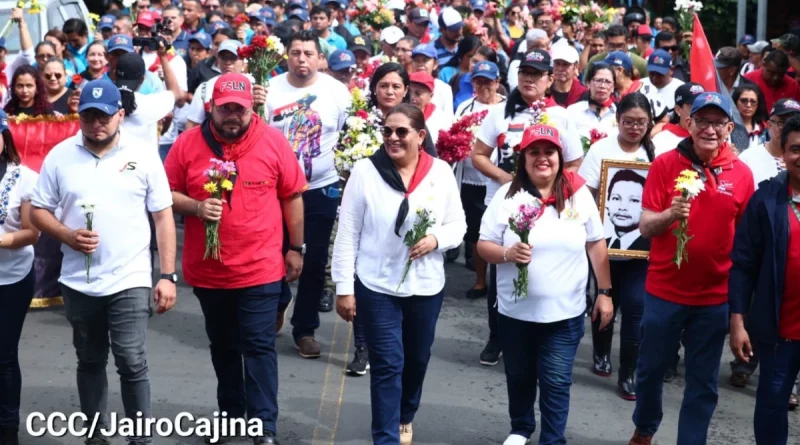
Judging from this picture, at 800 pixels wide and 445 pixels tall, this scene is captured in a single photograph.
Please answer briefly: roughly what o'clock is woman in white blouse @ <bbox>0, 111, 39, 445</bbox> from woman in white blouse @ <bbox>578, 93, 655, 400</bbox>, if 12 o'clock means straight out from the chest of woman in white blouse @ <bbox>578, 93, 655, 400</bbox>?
woman in white blouse @ <bbox>0, 111, 39, 445</bbox> is roughly at 2 o'clock from woman in white blouse @ <bbox>578, 93, 655, 400</bbox>.

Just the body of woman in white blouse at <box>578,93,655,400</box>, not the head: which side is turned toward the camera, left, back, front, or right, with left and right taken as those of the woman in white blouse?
front

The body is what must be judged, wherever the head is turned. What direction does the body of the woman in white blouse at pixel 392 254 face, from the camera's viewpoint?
toward the camera

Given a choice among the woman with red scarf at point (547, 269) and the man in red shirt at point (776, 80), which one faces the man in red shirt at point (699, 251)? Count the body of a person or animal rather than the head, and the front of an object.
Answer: the man in red shirt at point (776, 80)

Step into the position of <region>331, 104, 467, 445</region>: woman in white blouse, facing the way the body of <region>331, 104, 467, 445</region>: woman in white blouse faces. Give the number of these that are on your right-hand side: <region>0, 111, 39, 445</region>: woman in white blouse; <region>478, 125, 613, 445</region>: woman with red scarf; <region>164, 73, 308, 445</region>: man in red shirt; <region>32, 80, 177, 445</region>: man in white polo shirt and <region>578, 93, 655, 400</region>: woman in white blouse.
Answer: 3

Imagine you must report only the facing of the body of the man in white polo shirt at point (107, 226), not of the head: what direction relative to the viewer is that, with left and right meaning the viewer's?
facing the viewer

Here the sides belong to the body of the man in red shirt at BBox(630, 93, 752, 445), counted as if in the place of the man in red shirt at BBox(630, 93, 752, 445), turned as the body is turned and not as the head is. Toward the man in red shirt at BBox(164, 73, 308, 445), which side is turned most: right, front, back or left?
right

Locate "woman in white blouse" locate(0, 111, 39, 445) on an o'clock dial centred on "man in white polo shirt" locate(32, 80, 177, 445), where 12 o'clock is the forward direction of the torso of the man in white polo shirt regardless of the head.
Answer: The woman in white blouse is roughly at 4 o'clock from the man in white polo shirt.

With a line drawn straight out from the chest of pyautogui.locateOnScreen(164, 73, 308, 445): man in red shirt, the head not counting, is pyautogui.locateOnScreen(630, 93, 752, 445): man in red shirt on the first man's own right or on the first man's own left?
on the first man's own left

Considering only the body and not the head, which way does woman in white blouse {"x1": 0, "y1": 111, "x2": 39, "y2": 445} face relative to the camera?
toward the camera
